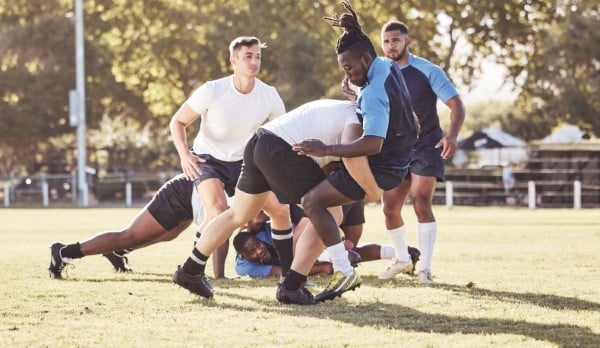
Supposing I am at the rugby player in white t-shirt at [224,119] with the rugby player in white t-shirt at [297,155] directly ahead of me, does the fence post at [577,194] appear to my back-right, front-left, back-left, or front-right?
back-left

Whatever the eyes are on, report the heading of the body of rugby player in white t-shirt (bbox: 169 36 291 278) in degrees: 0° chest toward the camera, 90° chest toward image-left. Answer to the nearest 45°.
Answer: approximately 315°

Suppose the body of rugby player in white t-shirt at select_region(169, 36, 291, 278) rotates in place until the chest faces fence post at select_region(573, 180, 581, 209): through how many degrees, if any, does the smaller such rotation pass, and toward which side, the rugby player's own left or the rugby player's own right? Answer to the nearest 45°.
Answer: approximately 90° to the rugby player's own left

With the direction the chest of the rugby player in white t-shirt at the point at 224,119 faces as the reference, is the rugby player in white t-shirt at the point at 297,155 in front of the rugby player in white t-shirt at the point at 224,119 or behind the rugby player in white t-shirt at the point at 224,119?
in front

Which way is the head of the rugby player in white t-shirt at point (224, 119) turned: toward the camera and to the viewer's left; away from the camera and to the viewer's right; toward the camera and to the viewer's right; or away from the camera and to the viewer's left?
toward the camera and to the viewer's right

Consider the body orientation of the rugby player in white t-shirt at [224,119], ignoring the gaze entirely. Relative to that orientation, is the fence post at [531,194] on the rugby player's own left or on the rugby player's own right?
on the rugby player's own left

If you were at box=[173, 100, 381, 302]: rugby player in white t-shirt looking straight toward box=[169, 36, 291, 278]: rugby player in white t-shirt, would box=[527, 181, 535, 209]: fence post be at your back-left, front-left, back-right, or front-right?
front-right
